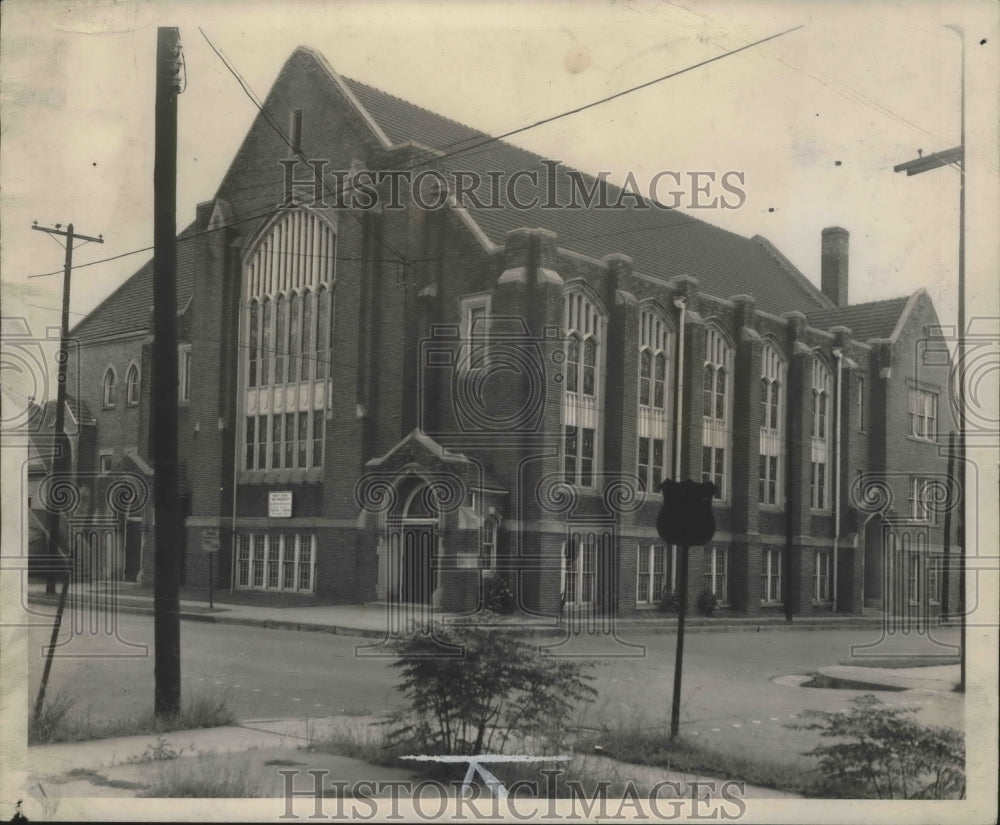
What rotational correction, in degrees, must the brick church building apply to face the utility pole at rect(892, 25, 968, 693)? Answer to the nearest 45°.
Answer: approximately 90° to its left

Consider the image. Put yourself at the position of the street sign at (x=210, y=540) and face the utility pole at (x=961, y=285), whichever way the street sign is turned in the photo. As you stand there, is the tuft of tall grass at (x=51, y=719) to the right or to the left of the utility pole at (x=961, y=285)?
right

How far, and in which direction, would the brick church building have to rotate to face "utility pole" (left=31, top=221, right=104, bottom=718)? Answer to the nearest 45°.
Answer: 0° — it already faces it

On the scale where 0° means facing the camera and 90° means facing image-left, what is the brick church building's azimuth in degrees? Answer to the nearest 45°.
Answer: approximately 45°

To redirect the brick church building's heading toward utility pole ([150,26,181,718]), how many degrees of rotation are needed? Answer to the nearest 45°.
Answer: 0° — it already faces it

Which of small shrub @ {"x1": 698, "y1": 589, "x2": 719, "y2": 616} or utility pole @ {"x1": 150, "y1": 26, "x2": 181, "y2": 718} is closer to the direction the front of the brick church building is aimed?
the utility pole
